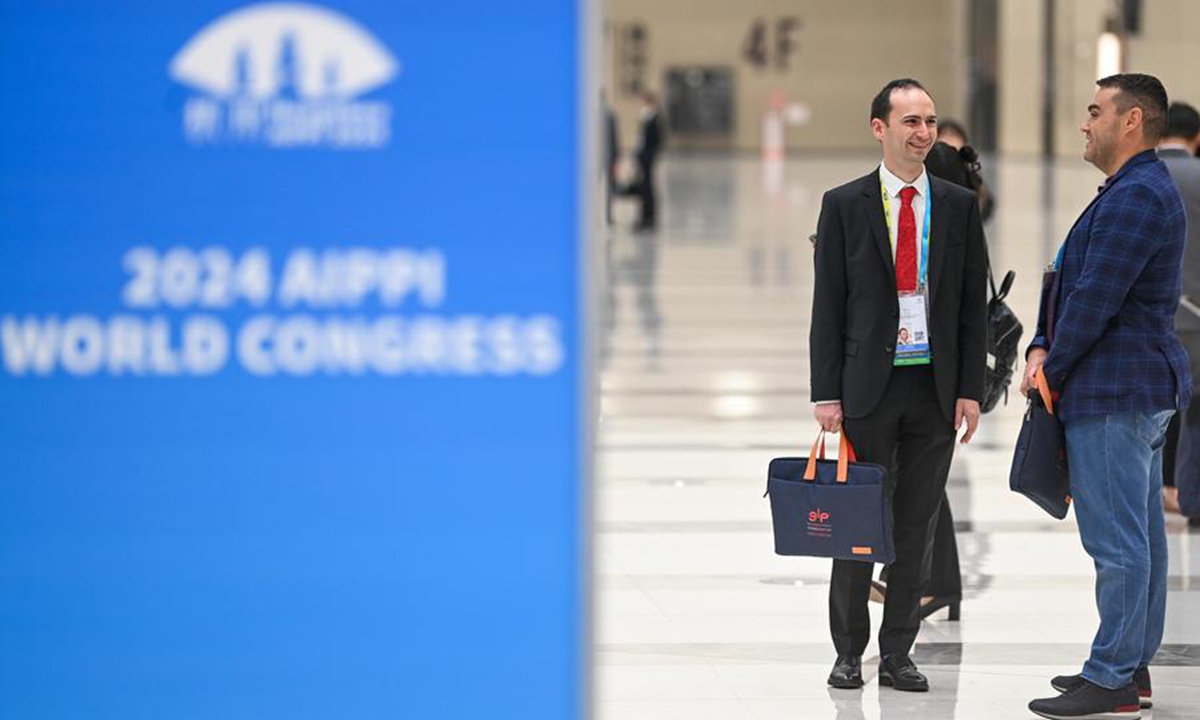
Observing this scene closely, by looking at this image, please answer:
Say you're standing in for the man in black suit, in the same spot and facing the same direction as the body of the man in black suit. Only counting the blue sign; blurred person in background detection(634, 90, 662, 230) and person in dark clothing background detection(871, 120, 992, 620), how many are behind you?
2

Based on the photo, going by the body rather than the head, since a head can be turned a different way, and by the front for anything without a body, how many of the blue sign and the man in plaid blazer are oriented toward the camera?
1

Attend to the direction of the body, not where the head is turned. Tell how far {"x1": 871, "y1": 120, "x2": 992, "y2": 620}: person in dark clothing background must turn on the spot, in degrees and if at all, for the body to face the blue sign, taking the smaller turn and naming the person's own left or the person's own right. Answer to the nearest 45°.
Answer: approximately 90° to the person's own left

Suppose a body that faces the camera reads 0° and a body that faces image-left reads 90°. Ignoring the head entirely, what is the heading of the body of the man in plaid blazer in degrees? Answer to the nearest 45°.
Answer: approximately 90°

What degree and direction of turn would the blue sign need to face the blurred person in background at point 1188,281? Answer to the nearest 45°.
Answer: approximately 135° to its left

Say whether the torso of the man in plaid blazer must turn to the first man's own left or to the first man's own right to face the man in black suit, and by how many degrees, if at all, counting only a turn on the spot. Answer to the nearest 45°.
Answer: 0° — they already face them

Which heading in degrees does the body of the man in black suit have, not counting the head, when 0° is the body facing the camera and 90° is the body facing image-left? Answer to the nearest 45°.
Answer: approximately 0°

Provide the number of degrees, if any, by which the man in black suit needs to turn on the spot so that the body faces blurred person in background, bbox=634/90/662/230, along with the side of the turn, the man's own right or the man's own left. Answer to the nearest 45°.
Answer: approximately 180°

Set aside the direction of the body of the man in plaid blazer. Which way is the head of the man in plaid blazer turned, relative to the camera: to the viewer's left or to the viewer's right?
to the viewer's left
